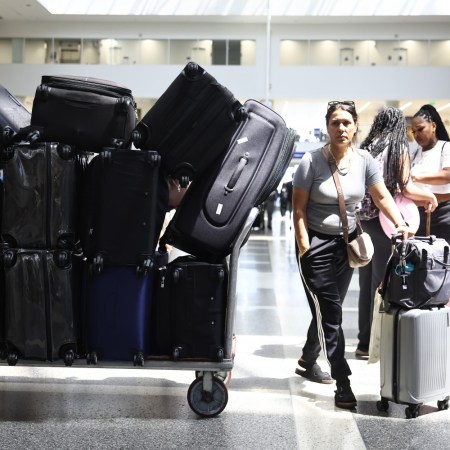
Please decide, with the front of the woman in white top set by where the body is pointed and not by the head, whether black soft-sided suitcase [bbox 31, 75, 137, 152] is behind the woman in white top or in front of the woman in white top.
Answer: in front

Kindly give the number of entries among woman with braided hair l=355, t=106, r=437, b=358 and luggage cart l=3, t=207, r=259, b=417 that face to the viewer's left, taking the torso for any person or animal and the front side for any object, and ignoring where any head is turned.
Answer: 1

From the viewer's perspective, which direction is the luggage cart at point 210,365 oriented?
to the viewer's left

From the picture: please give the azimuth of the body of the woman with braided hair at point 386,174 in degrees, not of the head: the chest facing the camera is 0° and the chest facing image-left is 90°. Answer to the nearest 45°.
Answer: approximately 225°

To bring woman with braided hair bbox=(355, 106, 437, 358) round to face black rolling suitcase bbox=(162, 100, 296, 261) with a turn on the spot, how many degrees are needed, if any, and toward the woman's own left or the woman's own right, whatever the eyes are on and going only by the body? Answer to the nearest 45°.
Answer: approximately 180°

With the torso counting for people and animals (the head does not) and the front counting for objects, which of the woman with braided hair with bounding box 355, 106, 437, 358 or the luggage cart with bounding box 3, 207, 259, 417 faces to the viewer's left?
the luggage cart

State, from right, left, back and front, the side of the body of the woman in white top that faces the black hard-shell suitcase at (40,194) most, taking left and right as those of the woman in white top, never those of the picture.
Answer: front

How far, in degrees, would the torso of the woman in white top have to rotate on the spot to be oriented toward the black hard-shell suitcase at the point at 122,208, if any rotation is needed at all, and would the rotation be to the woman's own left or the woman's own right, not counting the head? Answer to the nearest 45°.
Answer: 0° — they already face it
